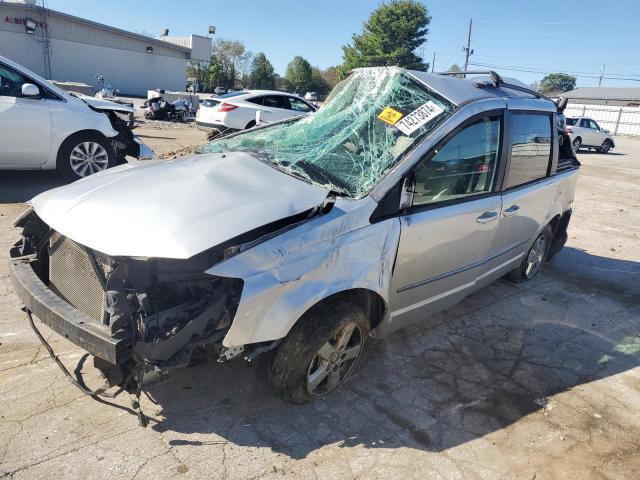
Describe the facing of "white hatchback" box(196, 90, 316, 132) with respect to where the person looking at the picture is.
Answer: facing away from the viewer and to the right of the viewer

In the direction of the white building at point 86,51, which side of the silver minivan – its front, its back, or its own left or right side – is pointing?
right

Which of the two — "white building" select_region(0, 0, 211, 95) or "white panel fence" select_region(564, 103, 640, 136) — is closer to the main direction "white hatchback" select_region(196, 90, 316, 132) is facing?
the white panel fence

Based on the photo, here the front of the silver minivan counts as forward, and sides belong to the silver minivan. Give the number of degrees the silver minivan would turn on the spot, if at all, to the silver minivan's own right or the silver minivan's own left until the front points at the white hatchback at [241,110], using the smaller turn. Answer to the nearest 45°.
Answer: approximately 135° to the silver minivan's own right

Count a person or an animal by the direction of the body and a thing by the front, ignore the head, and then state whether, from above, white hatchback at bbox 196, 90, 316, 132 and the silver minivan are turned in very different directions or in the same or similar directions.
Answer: very different directions

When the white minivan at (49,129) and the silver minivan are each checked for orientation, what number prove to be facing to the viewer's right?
1

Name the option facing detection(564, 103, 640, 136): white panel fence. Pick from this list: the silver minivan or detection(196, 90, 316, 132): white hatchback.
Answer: the white hatchback

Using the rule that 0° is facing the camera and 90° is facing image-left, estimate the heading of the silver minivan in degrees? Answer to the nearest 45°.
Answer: approximately 45°

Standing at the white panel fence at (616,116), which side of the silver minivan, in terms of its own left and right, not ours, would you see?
back
